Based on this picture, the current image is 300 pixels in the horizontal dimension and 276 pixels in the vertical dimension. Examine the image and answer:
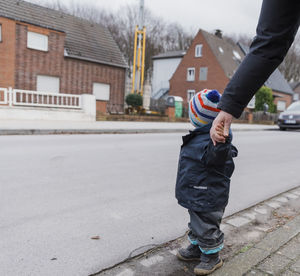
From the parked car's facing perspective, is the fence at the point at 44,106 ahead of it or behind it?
ahead

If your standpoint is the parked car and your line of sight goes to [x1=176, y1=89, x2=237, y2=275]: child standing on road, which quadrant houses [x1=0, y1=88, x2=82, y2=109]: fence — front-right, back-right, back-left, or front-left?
front-right

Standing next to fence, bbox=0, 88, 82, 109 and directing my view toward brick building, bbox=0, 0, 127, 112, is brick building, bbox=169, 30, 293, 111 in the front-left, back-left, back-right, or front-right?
front-right

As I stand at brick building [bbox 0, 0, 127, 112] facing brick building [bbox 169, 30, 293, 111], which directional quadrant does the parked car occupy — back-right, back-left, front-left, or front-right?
front-right

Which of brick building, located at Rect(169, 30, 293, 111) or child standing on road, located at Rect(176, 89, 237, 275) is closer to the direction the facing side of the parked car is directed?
the child standing on road

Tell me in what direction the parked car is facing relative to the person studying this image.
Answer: facing the viewer and to the left of the viewer

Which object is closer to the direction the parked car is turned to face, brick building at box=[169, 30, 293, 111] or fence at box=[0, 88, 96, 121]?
the fence

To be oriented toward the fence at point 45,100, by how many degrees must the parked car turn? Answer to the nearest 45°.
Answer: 0° — it already faces it
